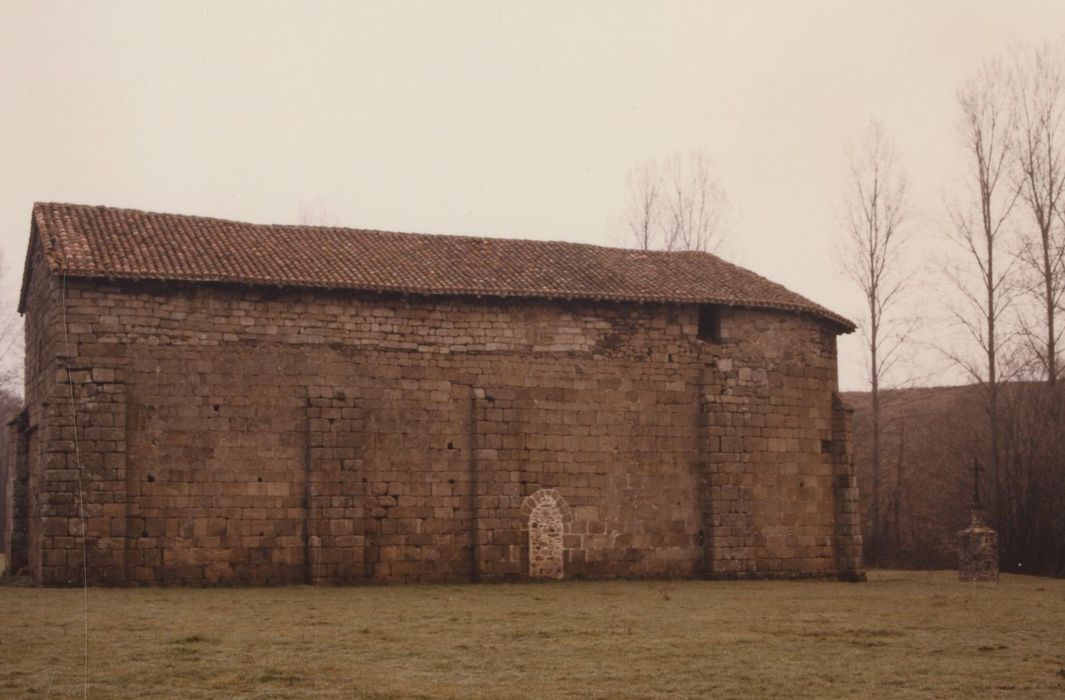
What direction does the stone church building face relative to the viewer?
to the viewer's left

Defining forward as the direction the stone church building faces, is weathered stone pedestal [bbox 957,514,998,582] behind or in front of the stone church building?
behind
